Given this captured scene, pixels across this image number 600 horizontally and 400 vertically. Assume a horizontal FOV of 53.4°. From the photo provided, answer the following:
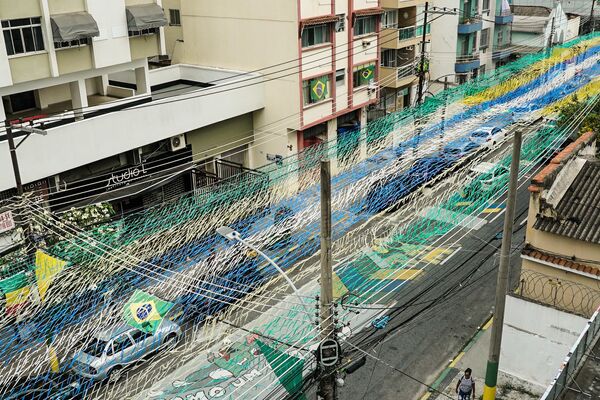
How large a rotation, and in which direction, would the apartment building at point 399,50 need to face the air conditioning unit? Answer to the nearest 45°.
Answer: approximately 90° to its right

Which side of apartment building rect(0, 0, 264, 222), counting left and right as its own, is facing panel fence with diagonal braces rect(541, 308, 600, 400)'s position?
front

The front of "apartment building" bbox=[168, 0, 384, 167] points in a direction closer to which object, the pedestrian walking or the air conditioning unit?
the pedestrian walking

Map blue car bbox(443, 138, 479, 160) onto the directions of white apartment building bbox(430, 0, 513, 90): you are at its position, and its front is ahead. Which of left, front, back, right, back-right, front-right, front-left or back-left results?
front-right

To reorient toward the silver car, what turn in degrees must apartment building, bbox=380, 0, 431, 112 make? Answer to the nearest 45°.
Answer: approximately 45° to its right

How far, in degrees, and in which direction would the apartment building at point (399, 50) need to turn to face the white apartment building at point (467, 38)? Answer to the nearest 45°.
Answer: approximately 90° to its left

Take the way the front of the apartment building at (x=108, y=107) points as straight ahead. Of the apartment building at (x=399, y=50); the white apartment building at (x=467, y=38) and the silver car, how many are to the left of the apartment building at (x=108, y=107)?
2

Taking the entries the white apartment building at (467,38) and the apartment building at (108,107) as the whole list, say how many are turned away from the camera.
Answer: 0

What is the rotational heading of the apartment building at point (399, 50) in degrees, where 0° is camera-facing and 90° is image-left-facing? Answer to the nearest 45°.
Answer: approximately 315°

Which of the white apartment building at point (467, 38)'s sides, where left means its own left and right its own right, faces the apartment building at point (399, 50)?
right

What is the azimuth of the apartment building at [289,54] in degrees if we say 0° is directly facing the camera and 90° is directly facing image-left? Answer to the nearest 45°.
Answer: approximately 315°
